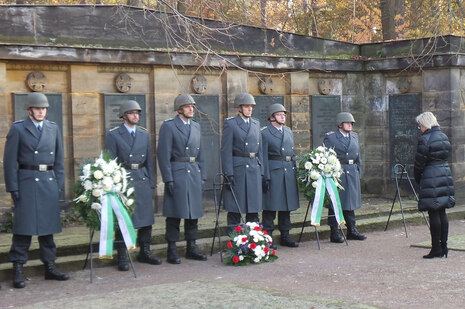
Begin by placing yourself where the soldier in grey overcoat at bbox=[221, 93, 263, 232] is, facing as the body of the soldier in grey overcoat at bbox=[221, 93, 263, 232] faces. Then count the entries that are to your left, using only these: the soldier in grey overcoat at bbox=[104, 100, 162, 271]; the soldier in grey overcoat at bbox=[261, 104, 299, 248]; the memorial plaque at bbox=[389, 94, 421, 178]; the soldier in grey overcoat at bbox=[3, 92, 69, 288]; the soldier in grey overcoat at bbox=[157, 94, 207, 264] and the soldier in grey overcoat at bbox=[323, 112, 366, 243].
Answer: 3

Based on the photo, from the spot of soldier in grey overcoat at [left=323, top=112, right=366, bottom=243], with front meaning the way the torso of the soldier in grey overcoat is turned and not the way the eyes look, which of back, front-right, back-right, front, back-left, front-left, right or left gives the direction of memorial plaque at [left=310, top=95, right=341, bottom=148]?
back-left

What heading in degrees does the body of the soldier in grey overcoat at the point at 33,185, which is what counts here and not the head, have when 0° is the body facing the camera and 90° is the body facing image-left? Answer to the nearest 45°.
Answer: approximately 315°

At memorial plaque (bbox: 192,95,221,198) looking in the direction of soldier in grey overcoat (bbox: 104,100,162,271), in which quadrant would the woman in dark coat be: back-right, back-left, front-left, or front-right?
front-left

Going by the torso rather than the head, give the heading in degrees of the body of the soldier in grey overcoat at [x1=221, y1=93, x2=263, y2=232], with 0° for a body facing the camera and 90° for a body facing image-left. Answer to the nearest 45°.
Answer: approximately 315°

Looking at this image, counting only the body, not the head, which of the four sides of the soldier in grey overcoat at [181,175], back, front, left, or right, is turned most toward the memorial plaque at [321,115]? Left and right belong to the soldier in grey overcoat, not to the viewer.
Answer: left

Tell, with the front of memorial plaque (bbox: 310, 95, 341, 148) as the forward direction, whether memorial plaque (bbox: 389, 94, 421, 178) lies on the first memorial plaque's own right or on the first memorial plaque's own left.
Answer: on the first memorial plaque's own left

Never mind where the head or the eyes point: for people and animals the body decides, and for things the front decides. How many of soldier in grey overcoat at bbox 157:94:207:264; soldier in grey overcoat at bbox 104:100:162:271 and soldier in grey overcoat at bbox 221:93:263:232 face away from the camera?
0

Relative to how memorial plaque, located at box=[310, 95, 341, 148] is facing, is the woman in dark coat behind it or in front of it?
in front

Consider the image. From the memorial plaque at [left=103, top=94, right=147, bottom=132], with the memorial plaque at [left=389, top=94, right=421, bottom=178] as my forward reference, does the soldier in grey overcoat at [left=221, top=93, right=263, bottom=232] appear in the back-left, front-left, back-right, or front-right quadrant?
front-right

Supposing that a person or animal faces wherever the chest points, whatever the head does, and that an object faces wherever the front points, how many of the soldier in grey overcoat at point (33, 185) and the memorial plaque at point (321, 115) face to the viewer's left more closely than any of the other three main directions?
0

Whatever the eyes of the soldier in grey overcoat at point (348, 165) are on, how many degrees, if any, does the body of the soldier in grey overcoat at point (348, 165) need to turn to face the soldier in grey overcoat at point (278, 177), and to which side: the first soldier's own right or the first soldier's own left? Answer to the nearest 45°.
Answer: approximately 90° to the first soldier's own right

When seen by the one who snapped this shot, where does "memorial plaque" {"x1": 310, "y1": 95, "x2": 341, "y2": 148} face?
facing the viewer and to the right of the viewer

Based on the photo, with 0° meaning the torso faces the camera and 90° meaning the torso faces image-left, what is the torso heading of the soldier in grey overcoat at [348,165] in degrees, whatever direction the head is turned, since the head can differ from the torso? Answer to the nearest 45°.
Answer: approximately 315°

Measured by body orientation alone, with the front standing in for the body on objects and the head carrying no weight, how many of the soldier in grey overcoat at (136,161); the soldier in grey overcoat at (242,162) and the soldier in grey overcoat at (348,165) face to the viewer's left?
0

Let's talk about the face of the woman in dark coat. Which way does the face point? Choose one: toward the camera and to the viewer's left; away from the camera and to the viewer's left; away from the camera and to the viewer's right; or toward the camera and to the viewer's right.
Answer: away from the camera and to the viewer's left
